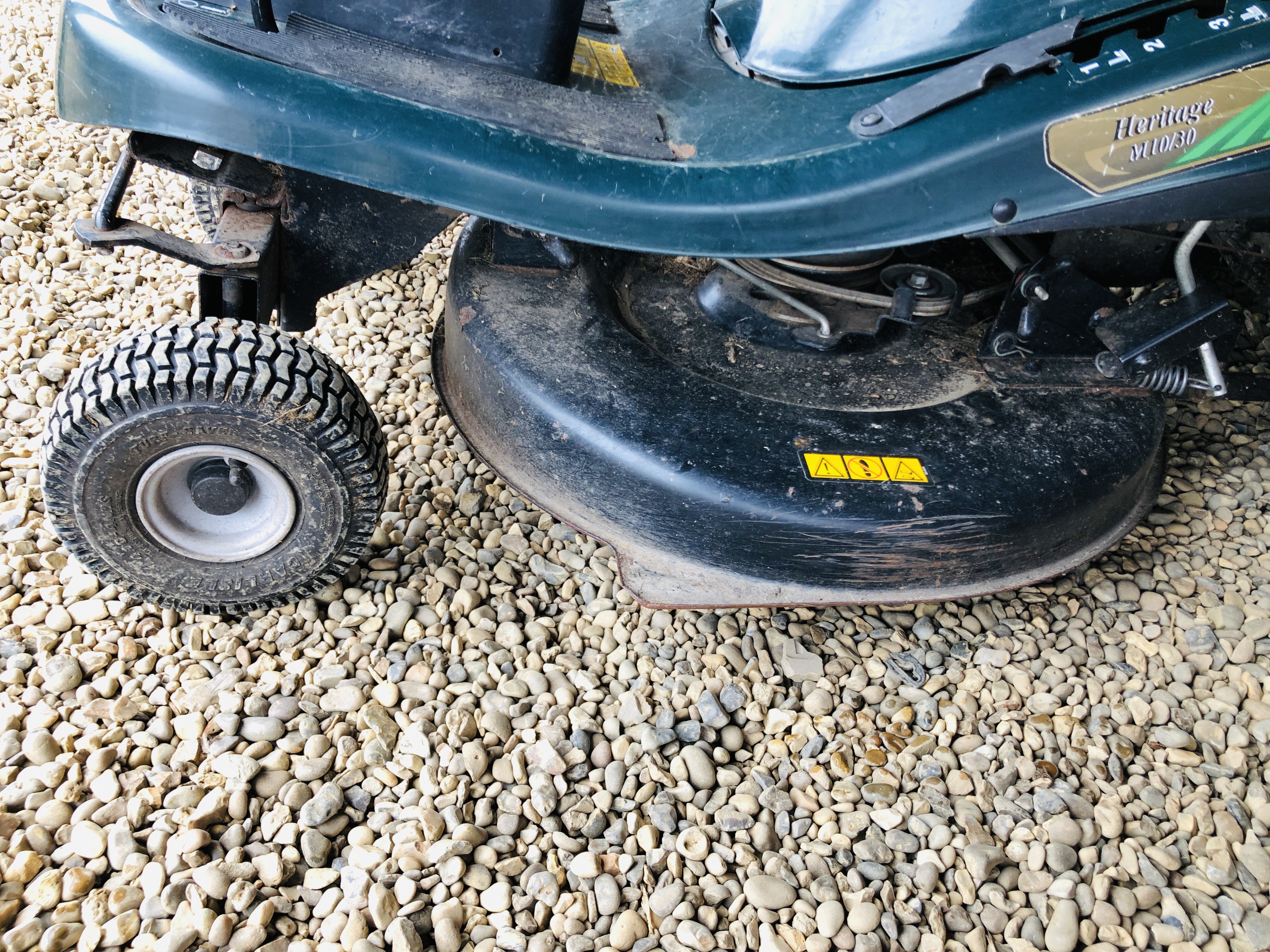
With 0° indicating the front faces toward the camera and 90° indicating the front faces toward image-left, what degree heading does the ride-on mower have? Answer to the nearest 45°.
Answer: approximately 90°
